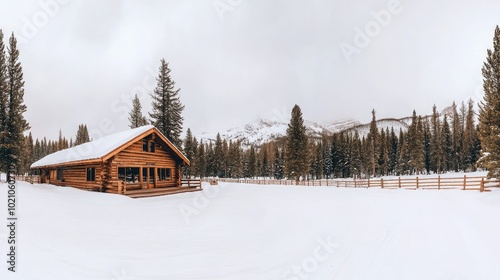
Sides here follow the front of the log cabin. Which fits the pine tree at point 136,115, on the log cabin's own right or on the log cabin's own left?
on the log cabin's own left

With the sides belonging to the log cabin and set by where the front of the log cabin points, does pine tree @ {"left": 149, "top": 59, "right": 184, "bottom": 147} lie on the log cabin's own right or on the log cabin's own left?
on the log cabin's own left

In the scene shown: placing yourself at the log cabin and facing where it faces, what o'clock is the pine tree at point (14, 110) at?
The pine tree is roughly at 6 o'clock from the log cabin.

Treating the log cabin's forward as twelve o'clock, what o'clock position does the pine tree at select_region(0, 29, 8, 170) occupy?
The pine tree is roughly at 6 o'clock from the log cabin.

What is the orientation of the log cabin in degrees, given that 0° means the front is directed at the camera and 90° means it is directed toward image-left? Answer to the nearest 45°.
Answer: approximately 315°

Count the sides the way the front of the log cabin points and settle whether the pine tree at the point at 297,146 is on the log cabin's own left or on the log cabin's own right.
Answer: on the log cabin's own left
